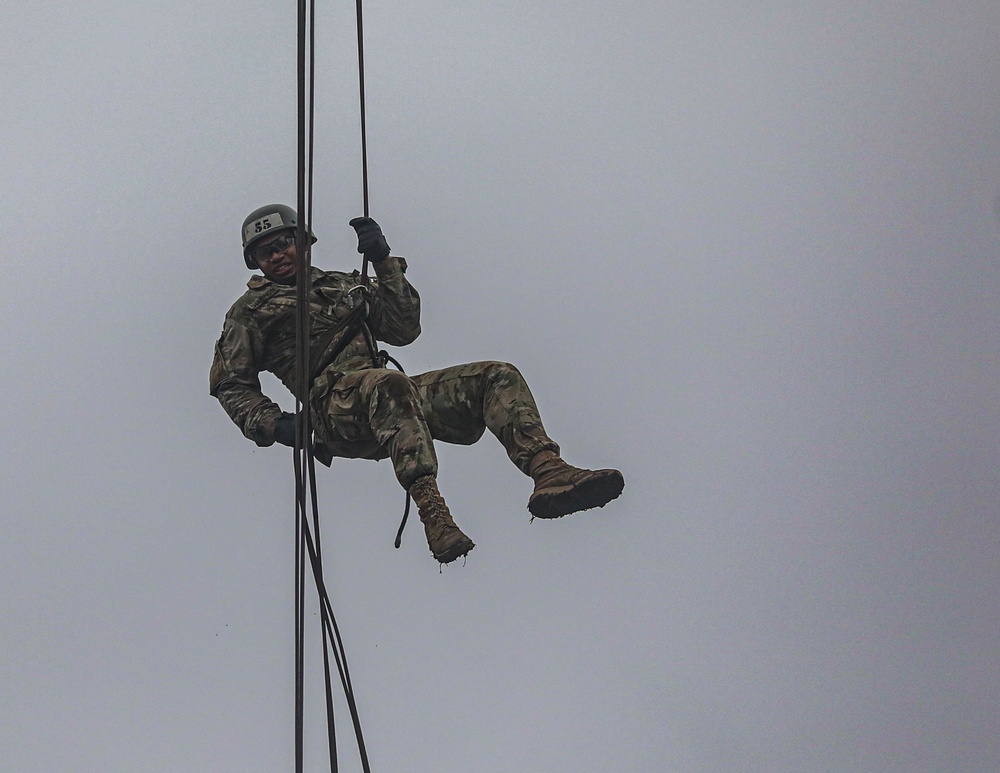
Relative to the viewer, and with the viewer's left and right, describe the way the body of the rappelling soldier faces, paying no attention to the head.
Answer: facing the viewer and to the right of the viewer
